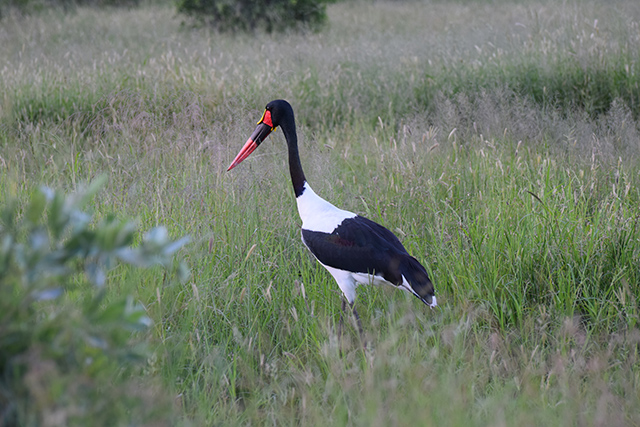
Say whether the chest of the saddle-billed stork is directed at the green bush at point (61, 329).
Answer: no

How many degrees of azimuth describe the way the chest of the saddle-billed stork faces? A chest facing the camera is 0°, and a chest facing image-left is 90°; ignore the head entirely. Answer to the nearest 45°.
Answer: approximately 90°
